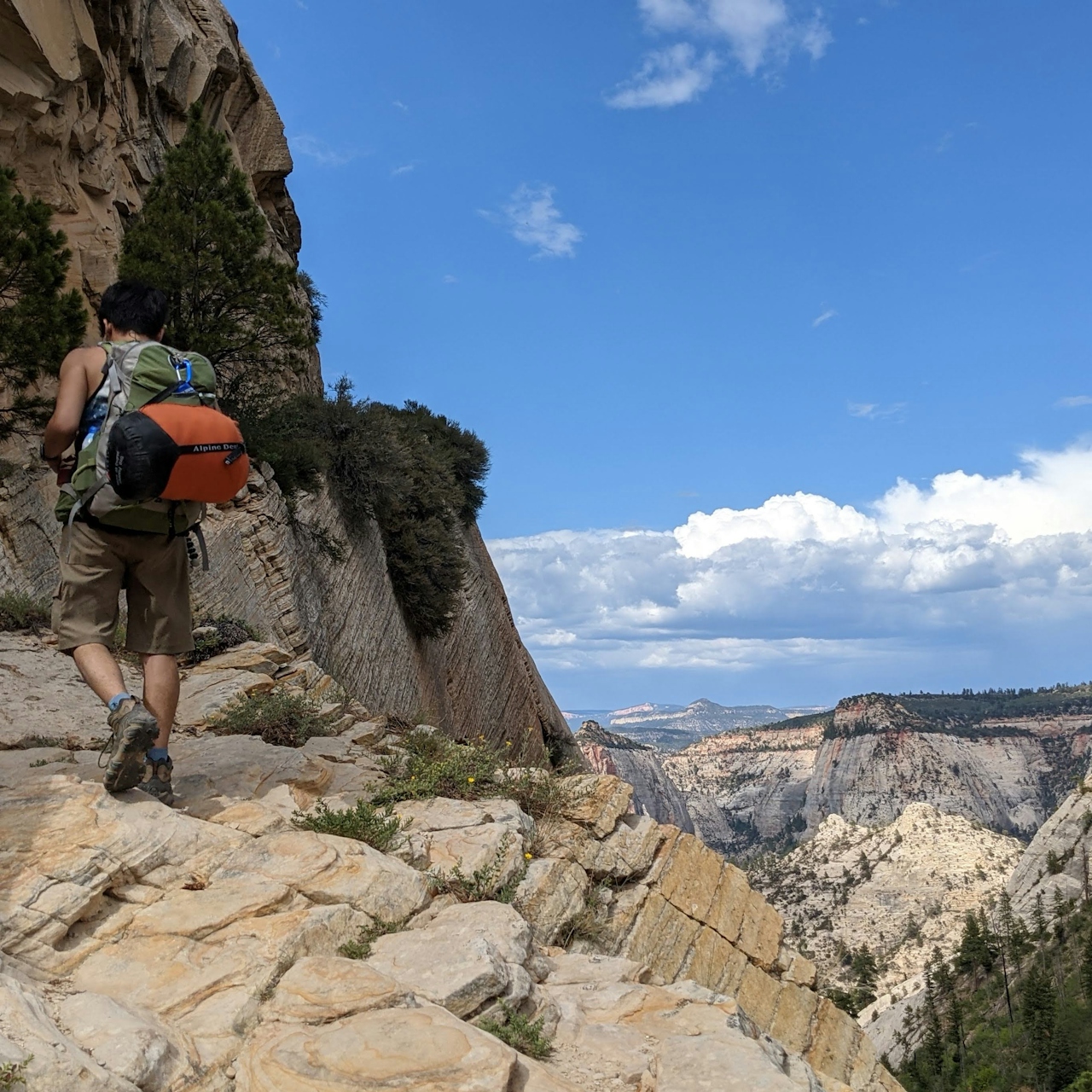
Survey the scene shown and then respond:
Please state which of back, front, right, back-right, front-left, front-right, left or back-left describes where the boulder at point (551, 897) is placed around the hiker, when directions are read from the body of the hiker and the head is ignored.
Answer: back-right

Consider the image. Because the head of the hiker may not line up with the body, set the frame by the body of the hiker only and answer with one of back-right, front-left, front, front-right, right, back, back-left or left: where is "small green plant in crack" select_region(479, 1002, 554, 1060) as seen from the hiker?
back

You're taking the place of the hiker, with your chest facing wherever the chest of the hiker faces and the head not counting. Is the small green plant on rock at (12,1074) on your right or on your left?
on your left

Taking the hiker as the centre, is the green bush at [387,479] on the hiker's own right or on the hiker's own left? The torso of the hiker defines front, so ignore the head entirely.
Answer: on the hiker's own right

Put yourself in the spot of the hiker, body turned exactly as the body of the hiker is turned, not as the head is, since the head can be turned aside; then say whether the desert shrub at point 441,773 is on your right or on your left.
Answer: on your right

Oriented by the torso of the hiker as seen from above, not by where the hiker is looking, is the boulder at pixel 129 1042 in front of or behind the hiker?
behind

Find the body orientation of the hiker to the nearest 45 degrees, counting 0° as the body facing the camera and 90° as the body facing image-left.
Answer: approximately 135°

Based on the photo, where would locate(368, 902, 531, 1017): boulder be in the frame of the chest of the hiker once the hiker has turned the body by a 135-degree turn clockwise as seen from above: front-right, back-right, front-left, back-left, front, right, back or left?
front-right
